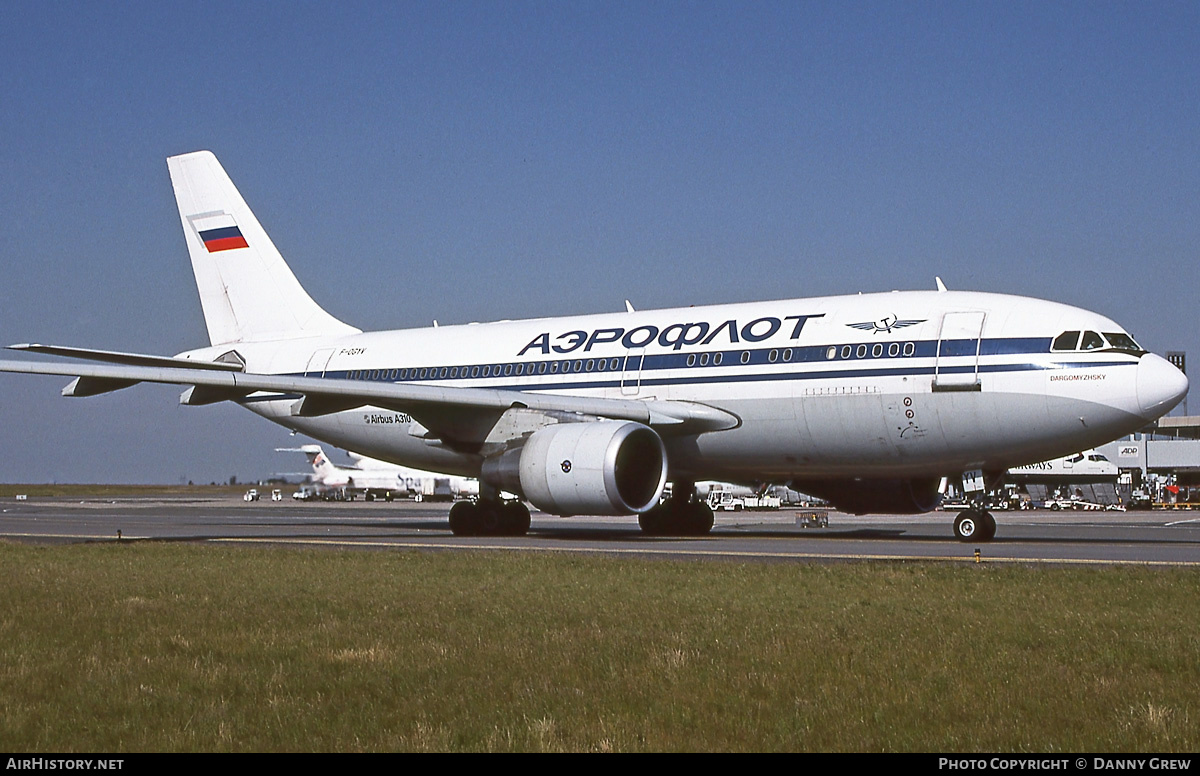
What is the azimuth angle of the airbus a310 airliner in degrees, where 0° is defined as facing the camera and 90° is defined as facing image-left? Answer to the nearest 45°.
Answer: approximately 315°
